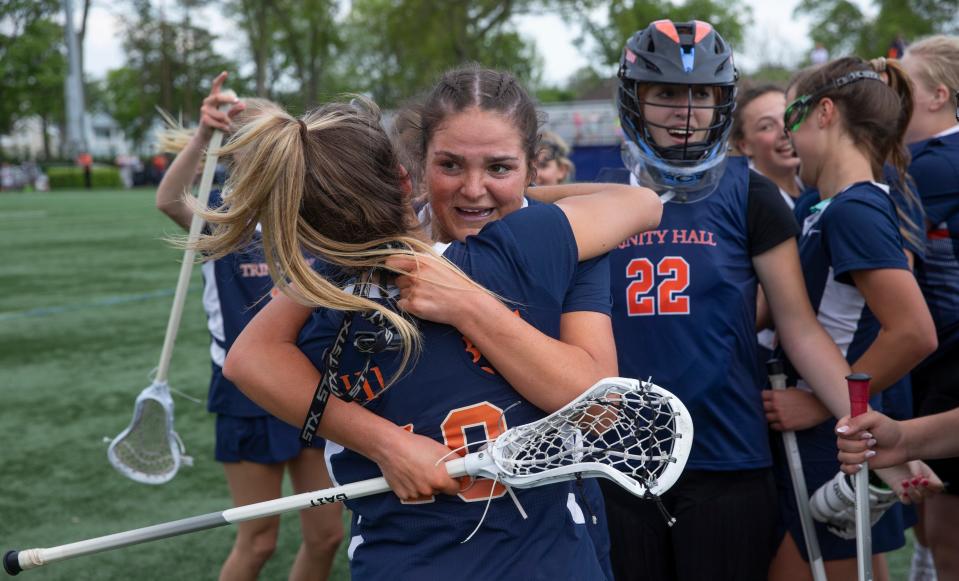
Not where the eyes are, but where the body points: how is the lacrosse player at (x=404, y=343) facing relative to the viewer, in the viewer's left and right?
facing away from the viewer
